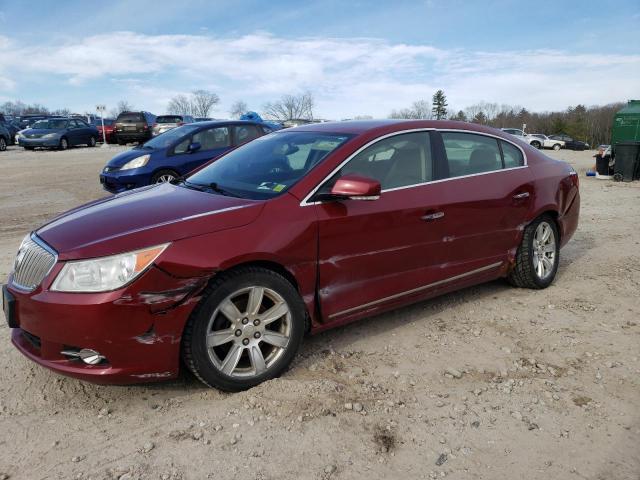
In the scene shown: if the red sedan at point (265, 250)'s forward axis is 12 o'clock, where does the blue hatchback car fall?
The blue hatchback car is roughly at 4 o'clock from the red sedan.

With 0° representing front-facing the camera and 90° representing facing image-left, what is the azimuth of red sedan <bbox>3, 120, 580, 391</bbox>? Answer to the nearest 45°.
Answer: approximately 45°

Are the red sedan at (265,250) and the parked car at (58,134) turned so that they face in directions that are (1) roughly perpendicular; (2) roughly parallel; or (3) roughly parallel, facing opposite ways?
roughly parallel

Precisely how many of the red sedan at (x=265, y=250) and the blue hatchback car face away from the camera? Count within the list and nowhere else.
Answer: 0

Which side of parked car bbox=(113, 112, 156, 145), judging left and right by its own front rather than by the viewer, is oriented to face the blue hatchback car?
back

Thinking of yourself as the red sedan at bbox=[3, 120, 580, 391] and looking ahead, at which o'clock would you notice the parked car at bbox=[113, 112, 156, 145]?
The parked car is roughly at 4 o'clock from the red sedan.

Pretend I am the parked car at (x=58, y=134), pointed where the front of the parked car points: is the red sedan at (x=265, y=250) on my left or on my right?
on my left

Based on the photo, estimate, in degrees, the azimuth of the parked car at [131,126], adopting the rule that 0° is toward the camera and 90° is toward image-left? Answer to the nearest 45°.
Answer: approximately 180°

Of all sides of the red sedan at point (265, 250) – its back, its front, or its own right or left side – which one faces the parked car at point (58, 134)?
right

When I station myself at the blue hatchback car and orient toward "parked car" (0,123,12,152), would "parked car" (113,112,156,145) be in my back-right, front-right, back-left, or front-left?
front-right

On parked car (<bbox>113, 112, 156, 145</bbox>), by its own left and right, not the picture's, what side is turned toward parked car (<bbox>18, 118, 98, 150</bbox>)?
left

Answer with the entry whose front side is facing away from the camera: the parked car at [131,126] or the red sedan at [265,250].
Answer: the parked car

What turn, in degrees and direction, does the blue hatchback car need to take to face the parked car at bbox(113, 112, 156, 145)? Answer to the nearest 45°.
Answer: approximately 135° to its right

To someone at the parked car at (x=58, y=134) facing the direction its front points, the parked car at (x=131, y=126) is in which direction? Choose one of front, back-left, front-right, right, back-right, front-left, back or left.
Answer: back-left

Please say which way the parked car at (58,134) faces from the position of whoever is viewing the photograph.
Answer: facing the viewer and to the left of the viewer
